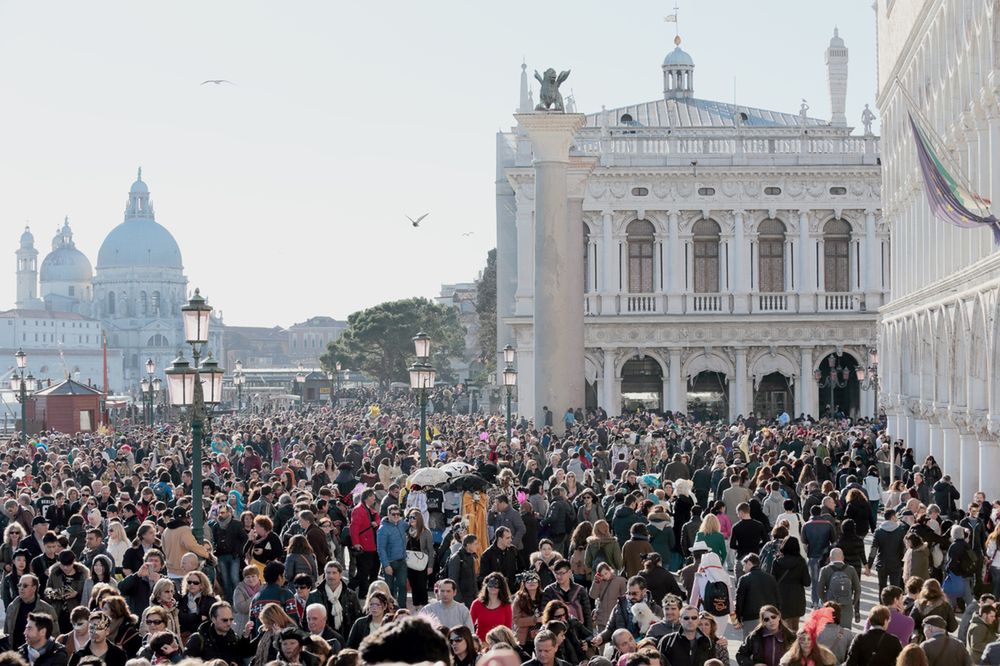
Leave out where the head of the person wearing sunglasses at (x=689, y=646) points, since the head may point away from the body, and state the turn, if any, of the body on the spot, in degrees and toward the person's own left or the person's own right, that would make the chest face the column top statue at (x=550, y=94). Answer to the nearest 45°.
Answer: approximately 180°

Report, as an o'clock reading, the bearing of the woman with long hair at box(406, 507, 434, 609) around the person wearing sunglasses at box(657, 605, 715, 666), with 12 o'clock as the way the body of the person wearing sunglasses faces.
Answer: The woman with long hair is roughly at 5 o'clock from the person wearing sunglasses.

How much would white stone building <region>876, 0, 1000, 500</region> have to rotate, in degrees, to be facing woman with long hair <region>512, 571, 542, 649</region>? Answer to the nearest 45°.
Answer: approximately 90° to its left

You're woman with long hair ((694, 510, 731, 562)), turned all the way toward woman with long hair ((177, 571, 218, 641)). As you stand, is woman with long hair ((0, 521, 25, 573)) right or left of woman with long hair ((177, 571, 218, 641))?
right

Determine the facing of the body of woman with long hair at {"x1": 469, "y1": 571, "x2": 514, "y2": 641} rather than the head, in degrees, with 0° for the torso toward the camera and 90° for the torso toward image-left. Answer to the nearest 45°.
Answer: approximately 0°

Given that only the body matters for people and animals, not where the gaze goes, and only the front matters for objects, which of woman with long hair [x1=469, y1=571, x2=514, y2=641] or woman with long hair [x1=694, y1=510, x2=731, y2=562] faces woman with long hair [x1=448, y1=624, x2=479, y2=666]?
woman with long hair [x1=469, y1=571, x2=514, y2=641]

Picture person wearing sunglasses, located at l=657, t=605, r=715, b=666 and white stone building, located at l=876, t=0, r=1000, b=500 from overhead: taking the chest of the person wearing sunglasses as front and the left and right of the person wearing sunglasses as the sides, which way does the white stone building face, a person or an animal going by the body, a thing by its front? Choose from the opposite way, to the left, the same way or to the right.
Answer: to the right
